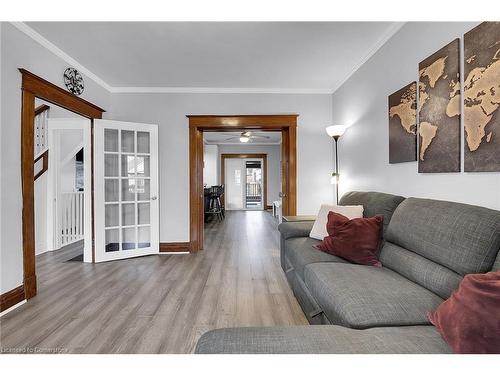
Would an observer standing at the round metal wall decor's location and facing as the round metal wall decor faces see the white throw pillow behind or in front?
in front

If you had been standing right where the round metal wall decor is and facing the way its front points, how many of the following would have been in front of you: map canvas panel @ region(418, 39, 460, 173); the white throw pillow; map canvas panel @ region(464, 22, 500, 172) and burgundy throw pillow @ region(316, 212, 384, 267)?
4

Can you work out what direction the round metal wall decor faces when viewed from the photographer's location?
facing the viewer and to the right of the viewer

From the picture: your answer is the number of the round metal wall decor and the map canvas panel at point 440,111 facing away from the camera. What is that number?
0

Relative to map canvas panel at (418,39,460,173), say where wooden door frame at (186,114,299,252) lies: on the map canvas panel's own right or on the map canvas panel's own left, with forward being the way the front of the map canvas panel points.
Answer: on the map canvas panel's own right

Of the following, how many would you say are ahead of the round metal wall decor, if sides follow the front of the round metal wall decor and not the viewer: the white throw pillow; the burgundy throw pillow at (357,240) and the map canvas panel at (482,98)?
3

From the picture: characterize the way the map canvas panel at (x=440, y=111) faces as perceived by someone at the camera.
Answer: facing the viewer and to the left of the viewer

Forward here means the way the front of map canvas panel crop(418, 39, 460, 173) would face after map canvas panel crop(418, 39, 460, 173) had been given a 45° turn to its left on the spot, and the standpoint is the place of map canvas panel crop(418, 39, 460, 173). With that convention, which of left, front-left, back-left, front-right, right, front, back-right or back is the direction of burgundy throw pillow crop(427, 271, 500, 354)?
front

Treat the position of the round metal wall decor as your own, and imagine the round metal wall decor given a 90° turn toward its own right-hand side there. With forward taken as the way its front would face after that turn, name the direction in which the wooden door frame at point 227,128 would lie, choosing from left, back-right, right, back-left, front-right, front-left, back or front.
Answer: back-left

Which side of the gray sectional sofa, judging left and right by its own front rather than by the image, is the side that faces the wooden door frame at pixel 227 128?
right
